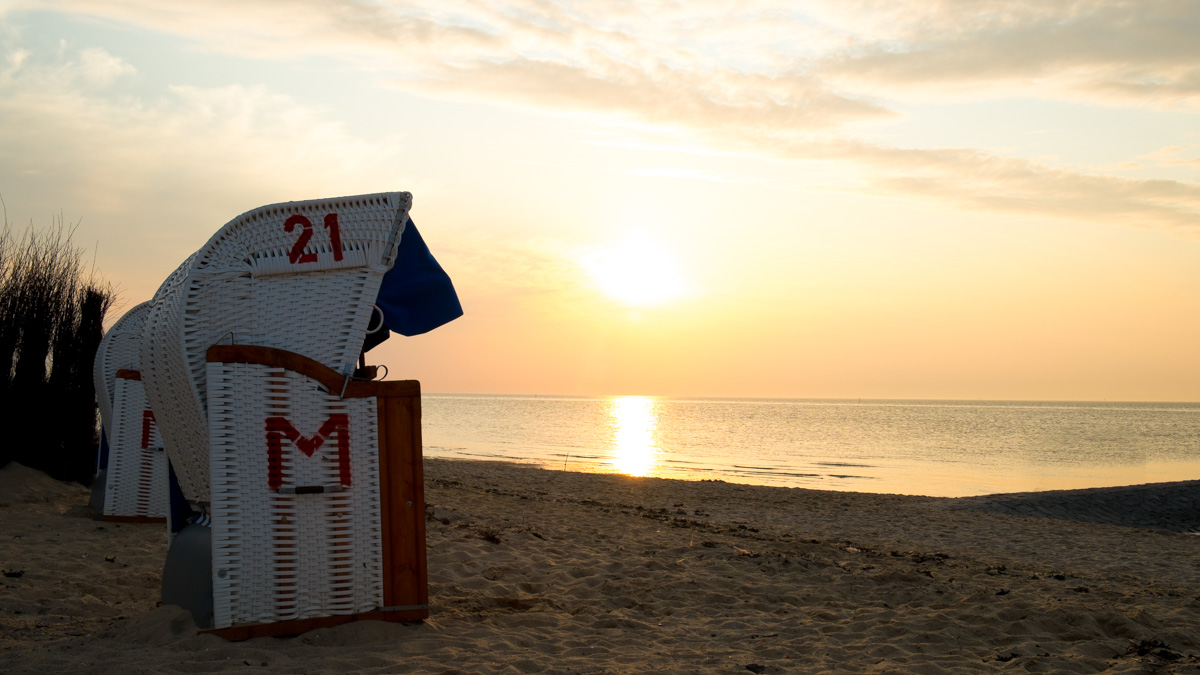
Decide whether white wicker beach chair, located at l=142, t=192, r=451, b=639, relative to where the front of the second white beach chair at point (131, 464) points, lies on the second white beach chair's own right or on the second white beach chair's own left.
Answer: on the second white beach chair's own right
